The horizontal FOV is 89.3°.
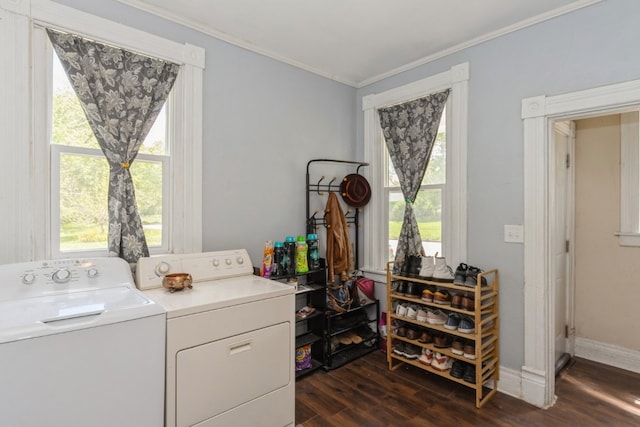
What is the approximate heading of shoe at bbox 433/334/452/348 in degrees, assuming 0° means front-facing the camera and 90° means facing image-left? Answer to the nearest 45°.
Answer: approximately 45°

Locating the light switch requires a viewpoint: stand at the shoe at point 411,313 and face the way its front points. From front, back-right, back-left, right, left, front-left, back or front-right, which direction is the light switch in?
back-left

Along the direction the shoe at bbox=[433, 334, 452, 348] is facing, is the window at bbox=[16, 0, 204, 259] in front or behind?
in front

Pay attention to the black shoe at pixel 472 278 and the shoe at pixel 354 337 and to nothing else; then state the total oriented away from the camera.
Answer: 0

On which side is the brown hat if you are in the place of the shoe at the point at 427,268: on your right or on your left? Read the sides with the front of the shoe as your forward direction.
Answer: on your right

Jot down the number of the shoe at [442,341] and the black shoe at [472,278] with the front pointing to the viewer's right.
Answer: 0

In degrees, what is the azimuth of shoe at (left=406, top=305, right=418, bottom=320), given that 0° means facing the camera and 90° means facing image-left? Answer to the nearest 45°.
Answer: approximately 45°
